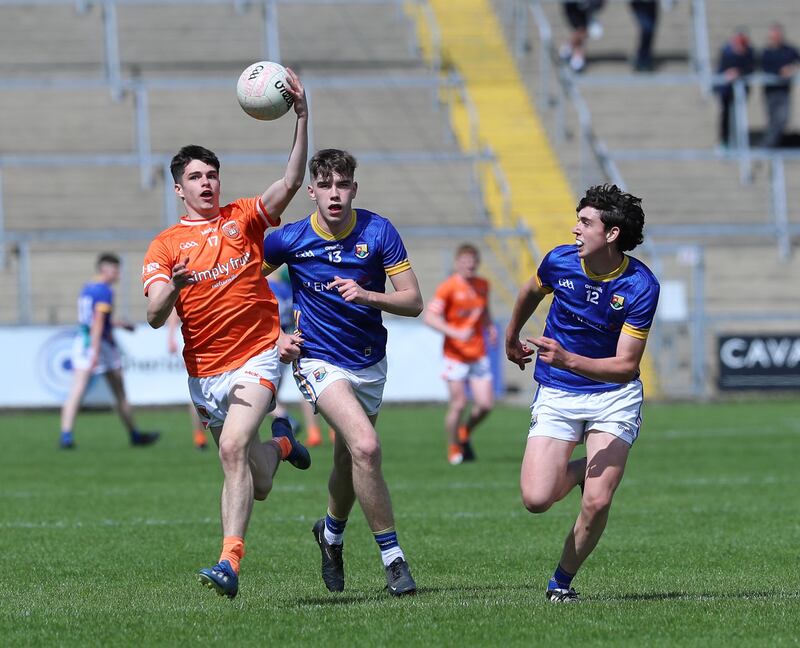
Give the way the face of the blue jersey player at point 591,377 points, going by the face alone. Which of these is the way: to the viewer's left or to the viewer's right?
to the viewer's left

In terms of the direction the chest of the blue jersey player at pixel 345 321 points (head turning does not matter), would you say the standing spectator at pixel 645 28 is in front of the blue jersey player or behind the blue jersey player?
behind

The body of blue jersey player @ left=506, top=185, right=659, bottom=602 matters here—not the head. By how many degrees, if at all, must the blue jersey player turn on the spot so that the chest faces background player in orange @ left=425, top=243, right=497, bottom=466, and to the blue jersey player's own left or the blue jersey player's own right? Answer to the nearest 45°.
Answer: approximately 180°

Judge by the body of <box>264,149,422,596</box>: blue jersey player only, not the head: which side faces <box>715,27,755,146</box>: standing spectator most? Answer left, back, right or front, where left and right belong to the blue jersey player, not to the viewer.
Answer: back

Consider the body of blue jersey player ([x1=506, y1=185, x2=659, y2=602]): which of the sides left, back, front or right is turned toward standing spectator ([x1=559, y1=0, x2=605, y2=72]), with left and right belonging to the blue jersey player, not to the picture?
back

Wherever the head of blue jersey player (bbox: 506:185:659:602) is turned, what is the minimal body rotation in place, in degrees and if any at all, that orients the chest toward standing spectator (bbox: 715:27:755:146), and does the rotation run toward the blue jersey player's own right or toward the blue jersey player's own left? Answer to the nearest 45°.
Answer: approximately 180°

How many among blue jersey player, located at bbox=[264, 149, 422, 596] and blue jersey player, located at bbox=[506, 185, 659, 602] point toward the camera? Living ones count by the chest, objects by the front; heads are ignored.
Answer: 2

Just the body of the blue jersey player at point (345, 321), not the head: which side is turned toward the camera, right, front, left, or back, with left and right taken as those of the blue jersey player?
front

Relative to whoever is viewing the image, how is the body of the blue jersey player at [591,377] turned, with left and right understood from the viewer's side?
facing the viewer

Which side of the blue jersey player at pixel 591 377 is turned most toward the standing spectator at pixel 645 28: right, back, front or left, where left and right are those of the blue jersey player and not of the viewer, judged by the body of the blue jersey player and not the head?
back

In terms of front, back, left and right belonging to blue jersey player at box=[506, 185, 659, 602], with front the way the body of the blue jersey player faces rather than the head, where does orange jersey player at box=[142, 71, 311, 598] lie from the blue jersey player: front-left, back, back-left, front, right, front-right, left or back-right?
right

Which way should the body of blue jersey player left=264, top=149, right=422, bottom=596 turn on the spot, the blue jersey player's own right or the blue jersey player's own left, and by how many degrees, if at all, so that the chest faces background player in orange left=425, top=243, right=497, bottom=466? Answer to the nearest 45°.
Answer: approximately 180°

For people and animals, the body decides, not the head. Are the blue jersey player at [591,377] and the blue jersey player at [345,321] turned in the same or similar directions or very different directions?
same or similar directions
